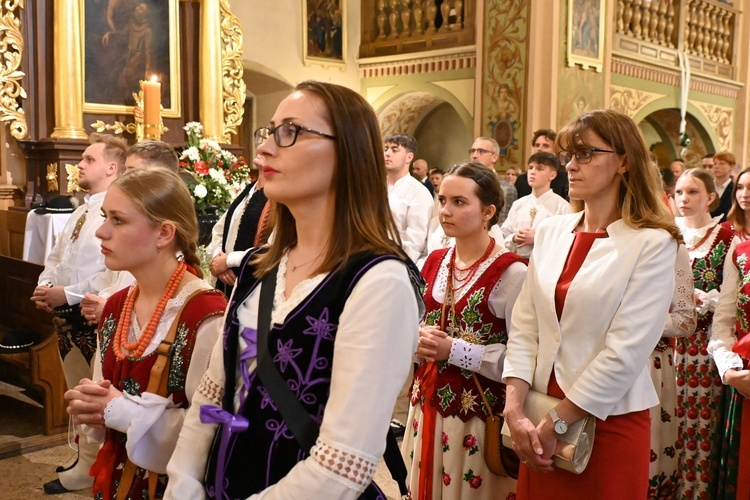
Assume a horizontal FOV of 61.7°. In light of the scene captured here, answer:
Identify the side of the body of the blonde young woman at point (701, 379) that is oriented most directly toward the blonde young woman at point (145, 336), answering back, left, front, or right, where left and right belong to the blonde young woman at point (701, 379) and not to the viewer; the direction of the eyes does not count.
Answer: front

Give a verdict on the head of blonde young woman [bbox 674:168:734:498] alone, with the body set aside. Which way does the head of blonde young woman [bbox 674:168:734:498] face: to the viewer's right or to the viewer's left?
to the viewer's left

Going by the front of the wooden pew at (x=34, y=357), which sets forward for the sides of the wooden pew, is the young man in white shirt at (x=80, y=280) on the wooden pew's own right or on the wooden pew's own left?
on the wooden pew's own left

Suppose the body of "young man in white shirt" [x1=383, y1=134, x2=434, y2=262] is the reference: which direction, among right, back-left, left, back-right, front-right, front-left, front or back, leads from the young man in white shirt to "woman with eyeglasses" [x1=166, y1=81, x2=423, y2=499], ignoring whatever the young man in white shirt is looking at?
front-left

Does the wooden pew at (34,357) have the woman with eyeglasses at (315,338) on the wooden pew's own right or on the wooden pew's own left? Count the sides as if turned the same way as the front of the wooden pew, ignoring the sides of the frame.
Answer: on the wooden pew's own left

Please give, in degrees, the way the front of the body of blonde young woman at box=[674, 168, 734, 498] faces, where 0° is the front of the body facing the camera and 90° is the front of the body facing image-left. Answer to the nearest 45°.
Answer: approximately 45°

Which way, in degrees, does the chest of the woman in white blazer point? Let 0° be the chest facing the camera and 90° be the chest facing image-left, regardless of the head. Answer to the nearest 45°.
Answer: approximately 45°

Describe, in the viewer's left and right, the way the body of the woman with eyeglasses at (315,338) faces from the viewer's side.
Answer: facing the viewer and to the left of the viewer

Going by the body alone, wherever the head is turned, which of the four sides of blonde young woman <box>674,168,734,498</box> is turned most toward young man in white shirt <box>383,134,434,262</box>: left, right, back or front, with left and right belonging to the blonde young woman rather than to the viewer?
right

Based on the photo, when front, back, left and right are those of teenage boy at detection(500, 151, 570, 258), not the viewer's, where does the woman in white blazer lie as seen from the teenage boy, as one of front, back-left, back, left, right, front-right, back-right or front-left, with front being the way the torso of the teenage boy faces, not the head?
front-left

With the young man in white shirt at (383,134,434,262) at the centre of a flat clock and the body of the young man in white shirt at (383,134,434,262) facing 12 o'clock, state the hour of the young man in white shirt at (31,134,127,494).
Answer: the young man in white shirt at (31,134,127,494) is roughly at 12 o'clock from the young man in white shirt at (383,134,434,262).

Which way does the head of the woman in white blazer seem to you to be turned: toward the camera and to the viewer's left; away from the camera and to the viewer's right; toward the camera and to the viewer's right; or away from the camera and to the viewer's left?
toward the camera and to the viewer's left

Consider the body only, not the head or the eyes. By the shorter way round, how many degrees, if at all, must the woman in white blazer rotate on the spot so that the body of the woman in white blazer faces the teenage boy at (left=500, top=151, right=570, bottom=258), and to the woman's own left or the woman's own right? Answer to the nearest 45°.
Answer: approximately 135° to the woman's own right

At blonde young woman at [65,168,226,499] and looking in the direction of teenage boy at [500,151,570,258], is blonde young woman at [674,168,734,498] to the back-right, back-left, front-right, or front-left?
front-right
